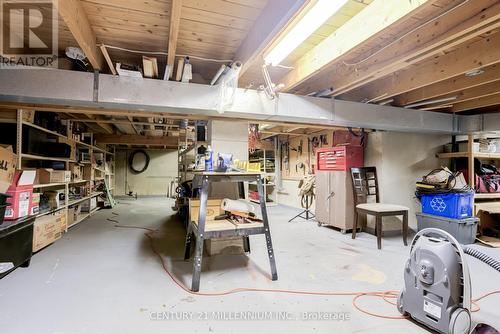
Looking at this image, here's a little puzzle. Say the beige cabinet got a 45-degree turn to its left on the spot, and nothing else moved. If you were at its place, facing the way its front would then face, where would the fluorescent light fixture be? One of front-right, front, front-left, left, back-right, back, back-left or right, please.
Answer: front

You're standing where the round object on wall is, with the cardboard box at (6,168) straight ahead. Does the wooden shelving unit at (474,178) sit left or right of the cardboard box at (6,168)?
left

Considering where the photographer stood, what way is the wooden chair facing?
facing the viewer and to the right of the viewer

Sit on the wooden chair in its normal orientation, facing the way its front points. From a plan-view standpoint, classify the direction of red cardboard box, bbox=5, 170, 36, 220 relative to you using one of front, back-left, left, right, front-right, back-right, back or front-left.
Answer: right

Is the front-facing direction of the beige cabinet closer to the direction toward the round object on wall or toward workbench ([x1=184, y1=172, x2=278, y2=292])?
the workbench

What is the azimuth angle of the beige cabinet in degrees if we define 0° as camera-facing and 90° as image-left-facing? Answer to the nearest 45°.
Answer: approximately 45°

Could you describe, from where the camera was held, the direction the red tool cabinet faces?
facing the viewer and to the left of the viewer

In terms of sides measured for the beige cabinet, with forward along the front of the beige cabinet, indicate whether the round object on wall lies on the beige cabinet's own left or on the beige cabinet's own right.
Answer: on the beige cabinet's own right

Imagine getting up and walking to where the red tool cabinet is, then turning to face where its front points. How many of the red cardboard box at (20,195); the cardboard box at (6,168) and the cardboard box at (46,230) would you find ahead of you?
3

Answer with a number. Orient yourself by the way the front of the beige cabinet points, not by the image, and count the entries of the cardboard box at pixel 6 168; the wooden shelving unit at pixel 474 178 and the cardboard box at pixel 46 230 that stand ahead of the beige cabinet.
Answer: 2

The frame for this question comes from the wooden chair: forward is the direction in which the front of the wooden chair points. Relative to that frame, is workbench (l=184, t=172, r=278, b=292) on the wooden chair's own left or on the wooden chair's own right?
on the wooden chair's own right

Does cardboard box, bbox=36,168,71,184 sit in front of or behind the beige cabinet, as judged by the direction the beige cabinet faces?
in front

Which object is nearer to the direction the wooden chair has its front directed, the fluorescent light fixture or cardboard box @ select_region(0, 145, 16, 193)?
the fluorescent light fixture
